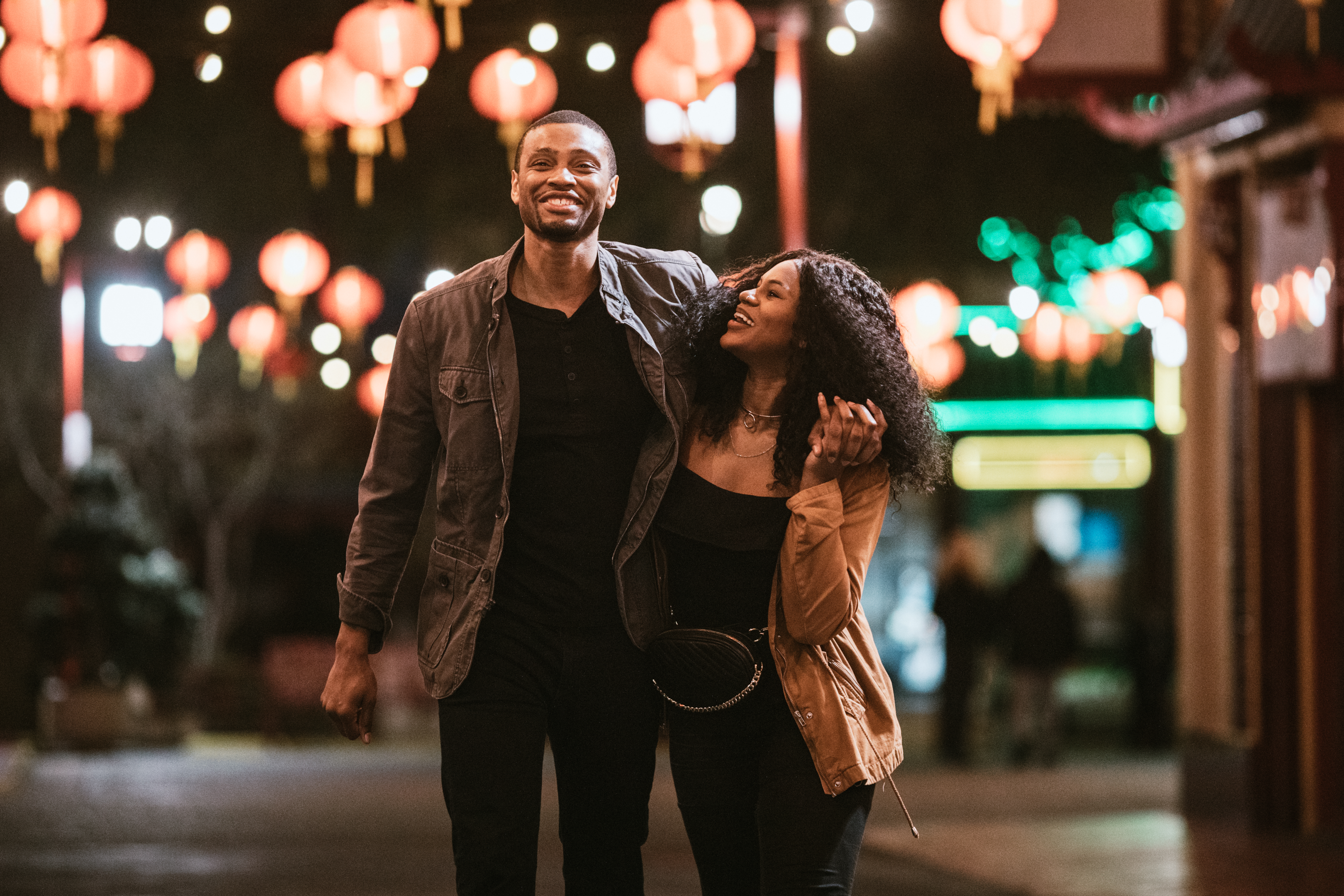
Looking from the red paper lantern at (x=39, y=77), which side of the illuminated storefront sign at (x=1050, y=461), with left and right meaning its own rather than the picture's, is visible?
front

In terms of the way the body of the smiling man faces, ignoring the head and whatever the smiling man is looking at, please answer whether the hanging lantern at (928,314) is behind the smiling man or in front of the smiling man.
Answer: behind

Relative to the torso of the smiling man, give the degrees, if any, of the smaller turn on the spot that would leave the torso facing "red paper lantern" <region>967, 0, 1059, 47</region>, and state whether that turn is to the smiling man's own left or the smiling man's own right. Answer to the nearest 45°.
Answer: approximately 135° to the smiling man's own left

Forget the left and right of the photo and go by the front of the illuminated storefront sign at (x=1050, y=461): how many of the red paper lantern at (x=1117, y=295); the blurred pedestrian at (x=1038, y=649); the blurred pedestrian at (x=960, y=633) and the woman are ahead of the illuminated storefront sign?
4

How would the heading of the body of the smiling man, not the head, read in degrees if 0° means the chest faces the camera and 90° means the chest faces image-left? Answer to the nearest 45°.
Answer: approximately 0°

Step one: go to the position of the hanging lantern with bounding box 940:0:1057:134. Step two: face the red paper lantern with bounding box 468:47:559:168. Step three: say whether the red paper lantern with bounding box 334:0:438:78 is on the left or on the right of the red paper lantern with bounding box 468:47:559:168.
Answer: left

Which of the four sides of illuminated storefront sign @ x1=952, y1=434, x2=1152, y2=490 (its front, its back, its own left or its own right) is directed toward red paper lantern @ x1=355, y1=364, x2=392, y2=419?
right

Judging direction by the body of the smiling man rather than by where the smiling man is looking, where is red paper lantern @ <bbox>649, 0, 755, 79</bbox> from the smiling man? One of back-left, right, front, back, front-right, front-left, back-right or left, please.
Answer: back

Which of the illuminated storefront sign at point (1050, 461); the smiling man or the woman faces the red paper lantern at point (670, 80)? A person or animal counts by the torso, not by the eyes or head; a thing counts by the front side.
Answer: the illuminated storefront sign

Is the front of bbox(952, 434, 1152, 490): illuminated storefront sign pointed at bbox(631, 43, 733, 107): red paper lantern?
yes

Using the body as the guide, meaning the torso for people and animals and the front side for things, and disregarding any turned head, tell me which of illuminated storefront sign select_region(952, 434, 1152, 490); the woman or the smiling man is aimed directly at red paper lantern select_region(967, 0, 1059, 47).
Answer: the illuminated storefront sign

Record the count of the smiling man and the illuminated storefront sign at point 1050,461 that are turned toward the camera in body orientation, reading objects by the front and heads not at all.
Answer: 2

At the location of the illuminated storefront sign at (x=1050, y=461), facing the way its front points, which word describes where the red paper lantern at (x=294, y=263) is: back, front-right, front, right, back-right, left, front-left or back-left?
front-right

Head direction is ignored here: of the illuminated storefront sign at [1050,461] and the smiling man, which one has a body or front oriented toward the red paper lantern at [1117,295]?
the illuminated storefront sign

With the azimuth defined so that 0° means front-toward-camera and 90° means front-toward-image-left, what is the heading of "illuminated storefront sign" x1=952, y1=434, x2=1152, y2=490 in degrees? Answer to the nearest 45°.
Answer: approximately 0°

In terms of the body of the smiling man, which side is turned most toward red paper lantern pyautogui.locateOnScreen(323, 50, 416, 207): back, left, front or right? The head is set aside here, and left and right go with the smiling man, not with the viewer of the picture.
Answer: back
